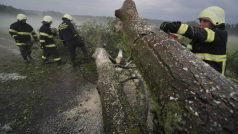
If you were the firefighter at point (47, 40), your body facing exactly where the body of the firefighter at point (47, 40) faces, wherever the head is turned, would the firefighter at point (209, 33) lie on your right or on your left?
on your right

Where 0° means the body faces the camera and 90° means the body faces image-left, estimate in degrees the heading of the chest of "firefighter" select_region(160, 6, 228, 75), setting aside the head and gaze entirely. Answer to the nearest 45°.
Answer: approximately 90°

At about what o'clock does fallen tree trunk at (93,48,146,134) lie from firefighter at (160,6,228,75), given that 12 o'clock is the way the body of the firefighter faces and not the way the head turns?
The fallen tree trunk is roughly at 11 o'clock from the firefighter.

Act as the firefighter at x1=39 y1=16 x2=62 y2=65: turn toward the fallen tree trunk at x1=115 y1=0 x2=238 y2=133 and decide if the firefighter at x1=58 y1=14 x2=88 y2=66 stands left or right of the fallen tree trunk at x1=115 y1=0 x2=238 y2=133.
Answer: left

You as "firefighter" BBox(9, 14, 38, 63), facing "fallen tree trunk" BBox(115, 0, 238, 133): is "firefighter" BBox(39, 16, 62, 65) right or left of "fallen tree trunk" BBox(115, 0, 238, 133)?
left

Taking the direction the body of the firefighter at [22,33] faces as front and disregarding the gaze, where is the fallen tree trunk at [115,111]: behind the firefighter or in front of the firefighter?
behind
